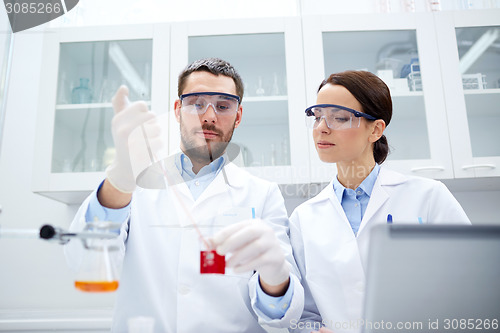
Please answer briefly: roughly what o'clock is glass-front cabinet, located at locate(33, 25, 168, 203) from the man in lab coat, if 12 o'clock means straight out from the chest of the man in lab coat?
The glass-front cabinet is roughly at 5 o'clock from the man in lab coat.

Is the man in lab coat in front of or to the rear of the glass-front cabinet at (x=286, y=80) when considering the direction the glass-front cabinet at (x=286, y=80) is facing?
in front

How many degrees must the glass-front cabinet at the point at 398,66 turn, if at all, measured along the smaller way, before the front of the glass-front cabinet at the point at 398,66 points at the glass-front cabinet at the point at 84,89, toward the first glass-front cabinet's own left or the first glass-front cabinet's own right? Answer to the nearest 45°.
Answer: approximately 90° to the first glass-front cabinet's own right

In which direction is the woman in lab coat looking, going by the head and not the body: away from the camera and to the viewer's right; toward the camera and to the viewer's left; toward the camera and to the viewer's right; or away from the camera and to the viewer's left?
toward the camera and to the viewer's left

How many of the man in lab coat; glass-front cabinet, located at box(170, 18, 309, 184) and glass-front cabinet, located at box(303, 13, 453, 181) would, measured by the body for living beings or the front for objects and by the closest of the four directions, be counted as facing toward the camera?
3

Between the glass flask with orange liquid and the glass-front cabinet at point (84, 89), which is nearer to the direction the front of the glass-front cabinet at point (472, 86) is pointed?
the glass flask with orange liquid

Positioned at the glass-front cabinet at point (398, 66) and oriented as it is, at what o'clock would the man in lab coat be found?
The man in lab coat is roughly at 1 o'clock from the glass-front cabinet.

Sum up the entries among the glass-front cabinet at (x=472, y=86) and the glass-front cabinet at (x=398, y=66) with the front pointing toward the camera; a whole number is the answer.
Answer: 2

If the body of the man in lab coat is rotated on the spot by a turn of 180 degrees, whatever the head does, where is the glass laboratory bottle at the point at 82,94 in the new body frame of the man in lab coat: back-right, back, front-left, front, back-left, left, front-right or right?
front-left

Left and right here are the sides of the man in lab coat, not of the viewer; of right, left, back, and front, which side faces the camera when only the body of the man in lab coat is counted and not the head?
front

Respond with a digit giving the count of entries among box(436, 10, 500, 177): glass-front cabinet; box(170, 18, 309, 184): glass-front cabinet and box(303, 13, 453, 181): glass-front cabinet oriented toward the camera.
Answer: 3

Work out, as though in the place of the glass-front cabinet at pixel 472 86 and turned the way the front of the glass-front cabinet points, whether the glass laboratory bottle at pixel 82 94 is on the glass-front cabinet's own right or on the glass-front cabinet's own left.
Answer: on the glass-front cabinet's own right

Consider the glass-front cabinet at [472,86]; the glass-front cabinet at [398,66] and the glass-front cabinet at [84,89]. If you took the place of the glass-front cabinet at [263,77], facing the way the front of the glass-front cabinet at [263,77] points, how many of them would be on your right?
1

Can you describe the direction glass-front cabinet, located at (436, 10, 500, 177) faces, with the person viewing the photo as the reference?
facing the viewer
